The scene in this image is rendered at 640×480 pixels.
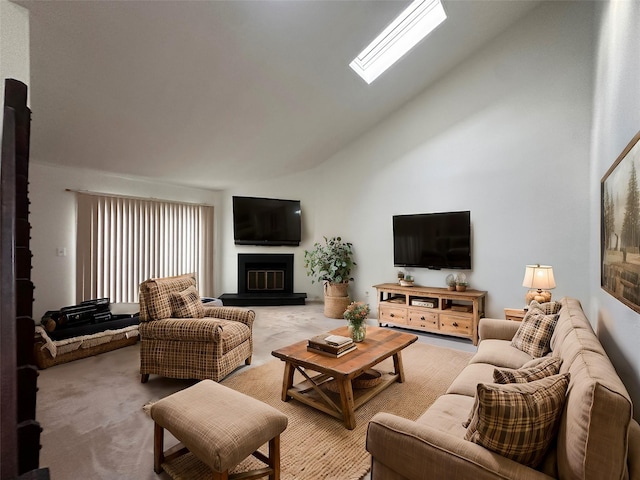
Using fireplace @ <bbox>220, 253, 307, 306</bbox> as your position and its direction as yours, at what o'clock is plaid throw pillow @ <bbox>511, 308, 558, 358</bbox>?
The plaid throw pillow is roughly at 11 o'clock from the fireplace.

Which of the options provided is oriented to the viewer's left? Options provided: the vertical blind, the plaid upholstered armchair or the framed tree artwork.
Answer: the framed tree artwork

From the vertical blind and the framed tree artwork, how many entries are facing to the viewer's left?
1

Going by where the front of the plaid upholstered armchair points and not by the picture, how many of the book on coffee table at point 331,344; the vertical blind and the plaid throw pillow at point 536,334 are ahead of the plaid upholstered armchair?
2

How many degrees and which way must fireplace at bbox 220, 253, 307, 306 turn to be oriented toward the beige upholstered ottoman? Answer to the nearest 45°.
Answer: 0° — it already faces it

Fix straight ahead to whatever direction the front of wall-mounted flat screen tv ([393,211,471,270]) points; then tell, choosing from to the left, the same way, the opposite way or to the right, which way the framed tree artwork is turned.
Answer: to the right

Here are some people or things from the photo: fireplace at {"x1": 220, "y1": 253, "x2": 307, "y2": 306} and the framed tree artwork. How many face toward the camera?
1

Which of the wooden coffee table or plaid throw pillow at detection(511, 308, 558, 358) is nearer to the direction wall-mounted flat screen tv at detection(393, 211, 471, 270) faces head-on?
the wooden coffee table
